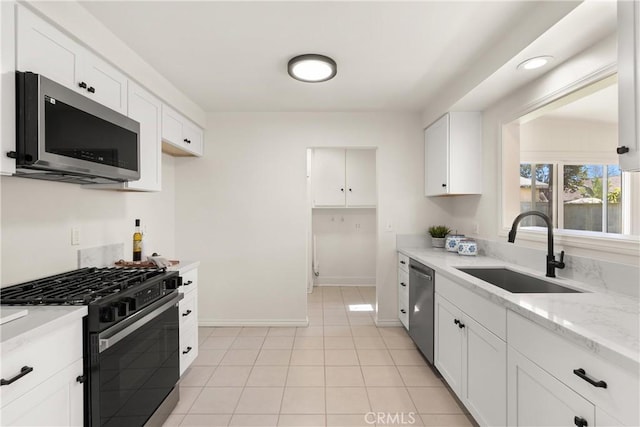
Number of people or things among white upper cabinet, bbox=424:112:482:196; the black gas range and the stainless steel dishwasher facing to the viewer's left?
2

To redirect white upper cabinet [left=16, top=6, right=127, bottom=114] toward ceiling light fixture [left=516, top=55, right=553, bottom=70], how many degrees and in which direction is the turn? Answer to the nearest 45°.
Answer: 0° — it already faces it

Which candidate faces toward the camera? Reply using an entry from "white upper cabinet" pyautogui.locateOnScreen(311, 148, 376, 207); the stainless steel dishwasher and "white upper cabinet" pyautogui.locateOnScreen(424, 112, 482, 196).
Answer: "white upper cabinet" pyautogui.locateOnScreen(311, 148, 376, 207)

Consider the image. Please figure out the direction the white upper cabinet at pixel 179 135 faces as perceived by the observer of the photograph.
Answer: facing the viewer and to the right of the viewer

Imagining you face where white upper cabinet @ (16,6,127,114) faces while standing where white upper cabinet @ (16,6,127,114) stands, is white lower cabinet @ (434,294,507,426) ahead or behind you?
ahead

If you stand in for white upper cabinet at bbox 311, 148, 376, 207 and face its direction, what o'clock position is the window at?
The window is roughly at 10 o'clock from the white upper cabinet.

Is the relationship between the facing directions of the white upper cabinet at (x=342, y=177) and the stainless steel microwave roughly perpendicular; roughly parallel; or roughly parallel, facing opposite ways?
roughly perpendicular

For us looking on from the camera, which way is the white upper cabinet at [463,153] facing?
facing to the left of the viewer

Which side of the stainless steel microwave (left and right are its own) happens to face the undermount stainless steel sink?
front

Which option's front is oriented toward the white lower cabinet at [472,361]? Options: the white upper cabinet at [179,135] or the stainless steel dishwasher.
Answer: the white upper cabinet

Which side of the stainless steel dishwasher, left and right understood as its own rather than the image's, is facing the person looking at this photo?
left

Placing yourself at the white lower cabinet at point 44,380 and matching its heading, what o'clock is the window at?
The window is roughly at 11 o'clock from the white lower cabinet.

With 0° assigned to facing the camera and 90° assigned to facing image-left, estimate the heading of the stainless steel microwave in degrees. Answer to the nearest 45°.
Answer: approximately 315°
